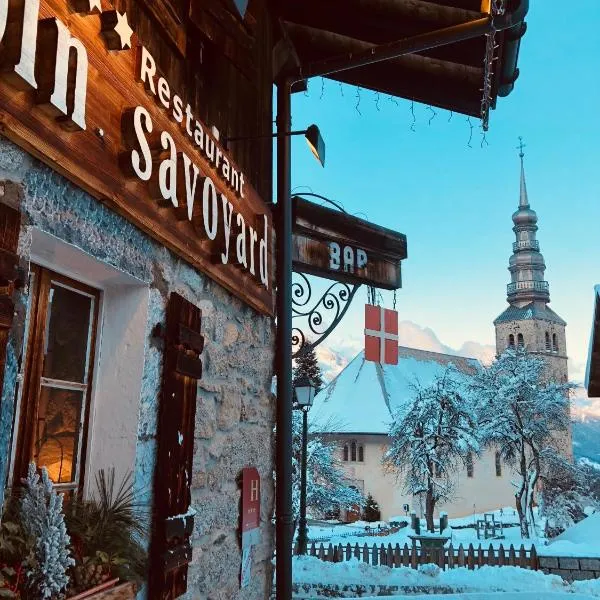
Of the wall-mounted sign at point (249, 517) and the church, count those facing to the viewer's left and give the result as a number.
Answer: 0

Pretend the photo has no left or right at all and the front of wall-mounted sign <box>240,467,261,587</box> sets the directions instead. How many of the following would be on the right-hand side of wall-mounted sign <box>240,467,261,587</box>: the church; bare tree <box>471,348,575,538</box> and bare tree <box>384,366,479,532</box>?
0

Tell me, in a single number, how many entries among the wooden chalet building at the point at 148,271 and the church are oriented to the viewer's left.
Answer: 0

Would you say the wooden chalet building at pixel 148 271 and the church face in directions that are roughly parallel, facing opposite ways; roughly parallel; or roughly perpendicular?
roughly perpendicular

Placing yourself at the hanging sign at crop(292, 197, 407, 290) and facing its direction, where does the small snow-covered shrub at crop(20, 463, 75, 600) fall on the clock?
The small snow-covered shrub is roughly at 2 o'clock from the hanging sign.

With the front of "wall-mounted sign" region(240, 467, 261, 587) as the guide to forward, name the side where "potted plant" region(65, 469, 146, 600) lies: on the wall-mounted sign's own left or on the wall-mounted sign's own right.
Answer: on the wall-mounted sign's own right

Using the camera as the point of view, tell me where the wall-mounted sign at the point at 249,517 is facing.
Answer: facing the viewer and to the right of the viewer
